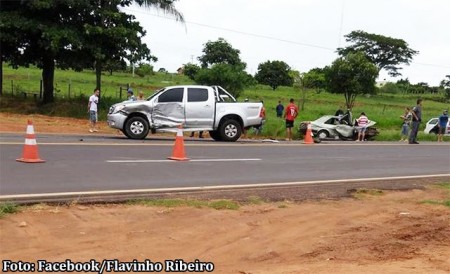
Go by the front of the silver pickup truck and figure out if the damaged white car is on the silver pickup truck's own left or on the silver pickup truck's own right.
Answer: on the silver pickup truck's own right

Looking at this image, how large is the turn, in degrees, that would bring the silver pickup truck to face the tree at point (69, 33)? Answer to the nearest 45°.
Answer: approximately 45° to its right

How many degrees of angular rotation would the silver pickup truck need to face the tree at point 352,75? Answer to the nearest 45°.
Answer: approximately 135° to its right

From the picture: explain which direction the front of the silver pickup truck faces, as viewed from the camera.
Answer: facing to the left of the viewer

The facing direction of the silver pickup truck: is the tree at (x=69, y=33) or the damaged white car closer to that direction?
the tree
